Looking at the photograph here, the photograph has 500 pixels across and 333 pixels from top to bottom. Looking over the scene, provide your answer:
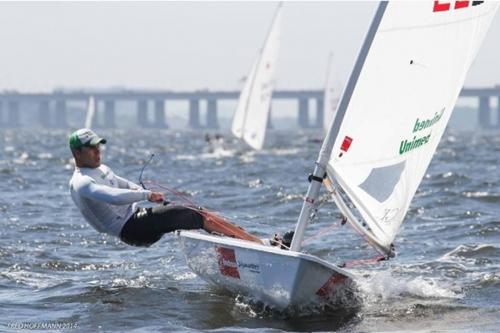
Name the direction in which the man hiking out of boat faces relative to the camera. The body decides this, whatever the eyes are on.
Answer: to the viewer's right

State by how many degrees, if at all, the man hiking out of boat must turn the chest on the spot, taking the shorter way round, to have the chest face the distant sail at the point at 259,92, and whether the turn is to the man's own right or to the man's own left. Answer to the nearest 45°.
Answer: approximately 90° to the man's own left

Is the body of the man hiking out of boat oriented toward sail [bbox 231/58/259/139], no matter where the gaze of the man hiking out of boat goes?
no
